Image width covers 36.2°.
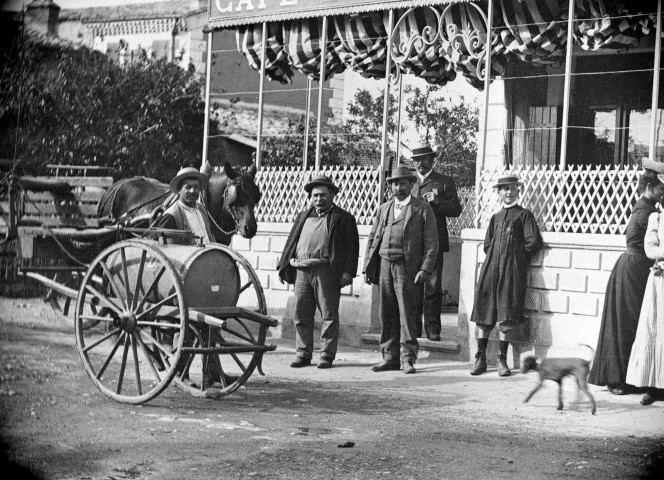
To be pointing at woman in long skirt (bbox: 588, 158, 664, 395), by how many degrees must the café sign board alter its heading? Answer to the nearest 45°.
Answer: approximately 90° to its left

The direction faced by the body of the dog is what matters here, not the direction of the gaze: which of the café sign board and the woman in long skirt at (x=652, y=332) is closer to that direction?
the café sign board

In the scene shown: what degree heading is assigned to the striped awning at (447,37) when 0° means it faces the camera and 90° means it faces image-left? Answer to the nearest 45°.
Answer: approximately 45°

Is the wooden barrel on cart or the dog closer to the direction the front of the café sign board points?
the wooden barrel on cart

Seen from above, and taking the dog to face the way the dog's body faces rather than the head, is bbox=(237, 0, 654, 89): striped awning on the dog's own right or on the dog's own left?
on the dog's own right
